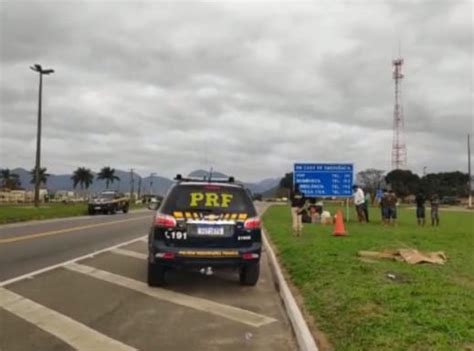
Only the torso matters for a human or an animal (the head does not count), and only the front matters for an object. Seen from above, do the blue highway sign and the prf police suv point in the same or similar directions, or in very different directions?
very different directions

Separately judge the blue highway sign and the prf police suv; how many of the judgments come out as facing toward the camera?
1

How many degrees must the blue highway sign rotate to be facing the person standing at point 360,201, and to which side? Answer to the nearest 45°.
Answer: approximately 45° to its left

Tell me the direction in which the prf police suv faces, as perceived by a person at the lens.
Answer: facing away from the viewer
